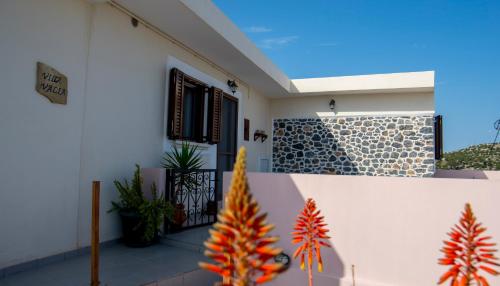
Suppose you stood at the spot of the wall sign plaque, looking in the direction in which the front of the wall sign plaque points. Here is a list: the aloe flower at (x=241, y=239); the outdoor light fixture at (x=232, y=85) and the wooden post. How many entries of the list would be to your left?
1

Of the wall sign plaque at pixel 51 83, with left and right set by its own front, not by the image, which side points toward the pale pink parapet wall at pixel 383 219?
front

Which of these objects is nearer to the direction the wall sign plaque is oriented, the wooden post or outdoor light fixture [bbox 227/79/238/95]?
the wooden post

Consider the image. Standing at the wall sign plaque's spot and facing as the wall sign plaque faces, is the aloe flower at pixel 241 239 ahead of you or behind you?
ahead

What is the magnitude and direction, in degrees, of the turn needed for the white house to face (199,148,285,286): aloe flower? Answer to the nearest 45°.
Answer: approximately 45° to its right

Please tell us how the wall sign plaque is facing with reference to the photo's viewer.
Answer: facing the viewer and to the right of the viewer

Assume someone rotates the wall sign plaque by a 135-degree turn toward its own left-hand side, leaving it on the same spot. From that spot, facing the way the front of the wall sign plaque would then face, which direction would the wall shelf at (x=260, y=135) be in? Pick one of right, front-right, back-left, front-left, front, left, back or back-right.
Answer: front-right
